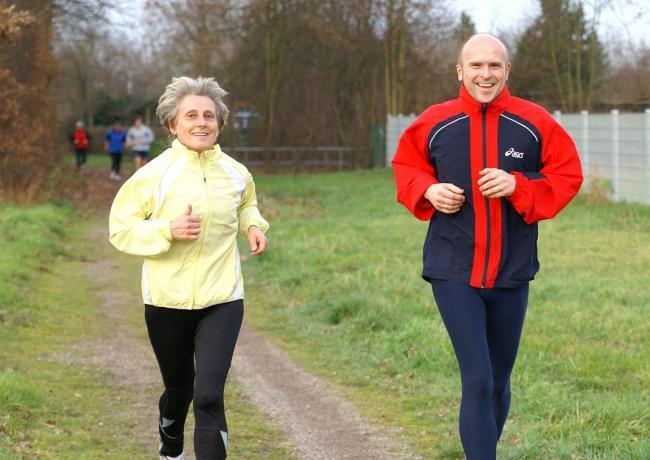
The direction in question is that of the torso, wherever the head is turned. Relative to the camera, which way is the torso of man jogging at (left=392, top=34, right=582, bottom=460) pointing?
toward the camera

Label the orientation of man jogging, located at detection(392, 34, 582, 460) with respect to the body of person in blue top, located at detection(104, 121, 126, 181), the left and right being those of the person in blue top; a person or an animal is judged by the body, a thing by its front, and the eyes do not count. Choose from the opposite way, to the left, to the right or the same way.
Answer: the same way

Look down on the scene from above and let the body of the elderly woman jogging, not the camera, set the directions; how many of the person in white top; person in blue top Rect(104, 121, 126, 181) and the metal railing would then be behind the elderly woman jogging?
3

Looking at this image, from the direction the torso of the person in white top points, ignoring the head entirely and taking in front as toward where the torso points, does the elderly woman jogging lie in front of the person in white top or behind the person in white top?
in front

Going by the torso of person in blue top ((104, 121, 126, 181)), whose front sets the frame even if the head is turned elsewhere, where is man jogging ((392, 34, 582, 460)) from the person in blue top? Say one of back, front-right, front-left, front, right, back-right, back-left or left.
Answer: front

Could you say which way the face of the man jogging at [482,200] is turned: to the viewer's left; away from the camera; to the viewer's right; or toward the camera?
toward the camera

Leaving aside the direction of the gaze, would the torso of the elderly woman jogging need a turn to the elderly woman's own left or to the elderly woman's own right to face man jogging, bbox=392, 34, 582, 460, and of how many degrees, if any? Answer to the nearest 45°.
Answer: approximately 90° to the elderly woman's own left

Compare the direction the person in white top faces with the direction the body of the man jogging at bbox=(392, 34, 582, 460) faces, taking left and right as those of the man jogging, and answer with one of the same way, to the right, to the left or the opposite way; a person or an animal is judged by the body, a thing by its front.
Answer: the same way

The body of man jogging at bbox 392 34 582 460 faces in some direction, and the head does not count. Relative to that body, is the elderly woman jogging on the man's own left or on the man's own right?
on the man's own right

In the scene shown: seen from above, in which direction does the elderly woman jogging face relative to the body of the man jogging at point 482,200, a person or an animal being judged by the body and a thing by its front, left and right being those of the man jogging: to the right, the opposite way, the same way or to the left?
the same way

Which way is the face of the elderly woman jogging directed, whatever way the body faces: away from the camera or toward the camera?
toward the camera

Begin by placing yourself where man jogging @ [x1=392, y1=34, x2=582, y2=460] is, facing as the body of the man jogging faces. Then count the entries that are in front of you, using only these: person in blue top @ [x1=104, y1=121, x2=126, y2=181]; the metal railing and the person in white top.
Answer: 0

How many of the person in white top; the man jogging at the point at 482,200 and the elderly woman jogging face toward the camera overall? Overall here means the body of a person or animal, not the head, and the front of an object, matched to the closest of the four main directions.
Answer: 3

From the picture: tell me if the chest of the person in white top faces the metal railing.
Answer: no

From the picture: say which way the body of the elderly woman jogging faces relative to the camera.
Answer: toward the camera

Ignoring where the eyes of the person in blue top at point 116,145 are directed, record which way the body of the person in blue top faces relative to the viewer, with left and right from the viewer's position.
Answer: facing the viewer

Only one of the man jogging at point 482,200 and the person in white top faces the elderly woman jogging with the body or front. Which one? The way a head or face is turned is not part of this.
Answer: the person in white top

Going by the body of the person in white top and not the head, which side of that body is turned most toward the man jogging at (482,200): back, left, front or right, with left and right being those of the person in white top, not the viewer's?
front

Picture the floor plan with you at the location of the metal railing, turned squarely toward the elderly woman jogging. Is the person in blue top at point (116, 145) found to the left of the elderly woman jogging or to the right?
right
